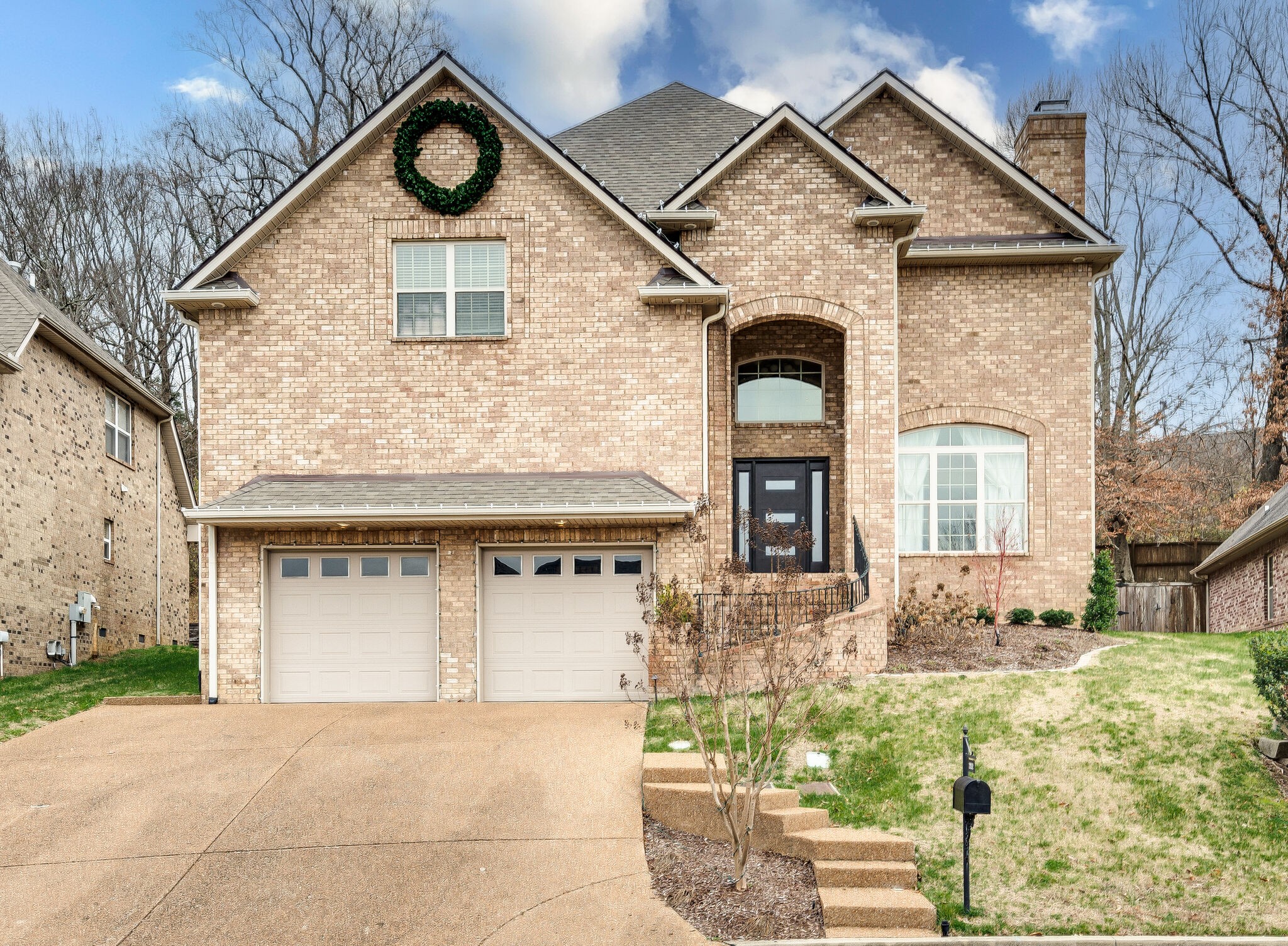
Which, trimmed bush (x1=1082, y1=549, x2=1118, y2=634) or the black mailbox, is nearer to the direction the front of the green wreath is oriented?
the black mailbox

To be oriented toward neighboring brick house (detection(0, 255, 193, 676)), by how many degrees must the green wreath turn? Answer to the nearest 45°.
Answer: approximately 135° to its right

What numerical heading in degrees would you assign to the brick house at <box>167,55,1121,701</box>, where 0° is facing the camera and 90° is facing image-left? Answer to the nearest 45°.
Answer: approximately 0°

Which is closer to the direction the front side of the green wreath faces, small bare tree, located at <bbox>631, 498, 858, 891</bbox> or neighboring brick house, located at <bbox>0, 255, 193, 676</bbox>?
the small bare tree

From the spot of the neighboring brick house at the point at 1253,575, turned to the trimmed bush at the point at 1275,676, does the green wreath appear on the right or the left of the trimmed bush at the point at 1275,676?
right

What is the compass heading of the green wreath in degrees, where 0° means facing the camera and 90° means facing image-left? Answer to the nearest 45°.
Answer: approximately 0°

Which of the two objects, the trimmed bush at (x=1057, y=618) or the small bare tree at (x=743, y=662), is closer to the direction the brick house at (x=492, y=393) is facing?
the small bare tree

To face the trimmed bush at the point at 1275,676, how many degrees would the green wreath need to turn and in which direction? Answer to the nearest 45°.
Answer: approximately 45° to its left
